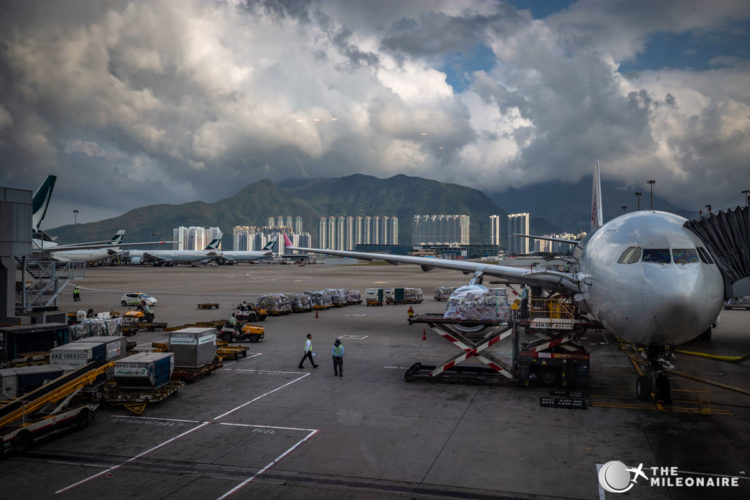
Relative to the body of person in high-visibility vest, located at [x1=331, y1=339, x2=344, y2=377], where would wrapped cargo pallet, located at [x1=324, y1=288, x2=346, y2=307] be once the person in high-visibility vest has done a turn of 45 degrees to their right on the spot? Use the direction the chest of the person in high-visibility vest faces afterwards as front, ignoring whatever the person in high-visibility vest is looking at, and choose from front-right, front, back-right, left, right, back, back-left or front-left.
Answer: front-left

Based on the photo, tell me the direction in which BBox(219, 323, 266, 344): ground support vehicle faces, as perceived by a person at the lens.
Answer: facing to the right of the viewer

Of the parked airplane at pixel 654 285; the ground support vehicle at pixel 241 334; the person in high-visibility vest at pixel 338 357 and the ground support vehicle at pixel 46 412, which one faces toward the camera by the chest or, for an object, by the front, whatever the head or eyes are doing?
the parked airplane

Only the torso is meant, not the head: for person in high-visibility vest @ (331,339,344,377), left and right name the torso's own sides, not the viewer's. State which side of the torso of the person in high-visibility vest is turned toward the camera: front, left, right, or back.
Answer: back

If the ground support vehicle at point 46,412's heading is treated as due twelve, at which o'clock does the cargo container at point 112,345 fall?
The cargo container is roughly at 11 o'clock from the ground support vehicle.

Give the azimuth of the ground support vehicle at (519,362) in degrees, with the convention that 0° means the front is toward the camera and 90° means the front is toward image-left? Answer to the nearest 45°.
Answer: approximately 270°

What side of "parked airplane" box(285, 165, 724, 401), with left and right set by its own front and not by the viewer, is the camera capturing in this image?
front

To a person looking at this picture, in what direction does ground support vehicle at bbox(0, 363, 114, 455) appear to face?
facing away from the viewer and to the right of the viewer

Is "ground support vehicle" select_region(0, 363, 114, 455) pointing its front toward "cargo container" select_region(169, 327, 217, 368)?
yes

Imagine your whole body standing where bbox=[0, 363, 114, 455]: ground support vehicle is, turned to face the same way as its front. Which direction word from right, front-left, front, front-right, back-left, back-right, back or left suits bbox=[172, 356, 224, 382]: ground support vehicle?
front

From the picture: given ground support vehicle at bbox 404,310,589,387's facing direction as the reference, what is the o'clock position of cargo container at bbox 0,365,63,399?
The cargo container is roughly at 5 o'clock from the ground support vehicle.

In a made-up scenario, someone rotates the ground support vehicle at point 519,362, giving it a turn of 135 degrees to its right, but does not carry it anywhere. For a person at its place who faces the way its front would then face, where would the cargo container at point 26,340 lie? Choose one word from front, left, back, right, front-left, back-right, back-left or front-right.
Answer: front-right

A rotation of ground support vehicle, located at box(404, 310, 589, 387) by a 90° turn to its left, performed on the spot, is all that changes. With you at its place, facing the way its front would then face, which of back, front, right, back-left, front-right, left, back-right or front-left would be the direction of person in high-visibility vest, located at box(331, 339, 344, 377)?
left

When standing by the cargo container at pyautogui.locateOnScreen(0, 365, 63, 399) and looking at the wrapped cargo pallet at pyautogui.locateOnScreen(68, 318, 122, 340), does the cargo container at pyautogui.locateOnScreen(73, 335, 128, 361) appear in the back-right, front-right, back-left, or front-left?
front-right

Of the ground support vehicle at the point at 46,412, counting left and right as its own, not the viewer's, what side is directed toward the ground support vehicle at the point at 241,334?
front
